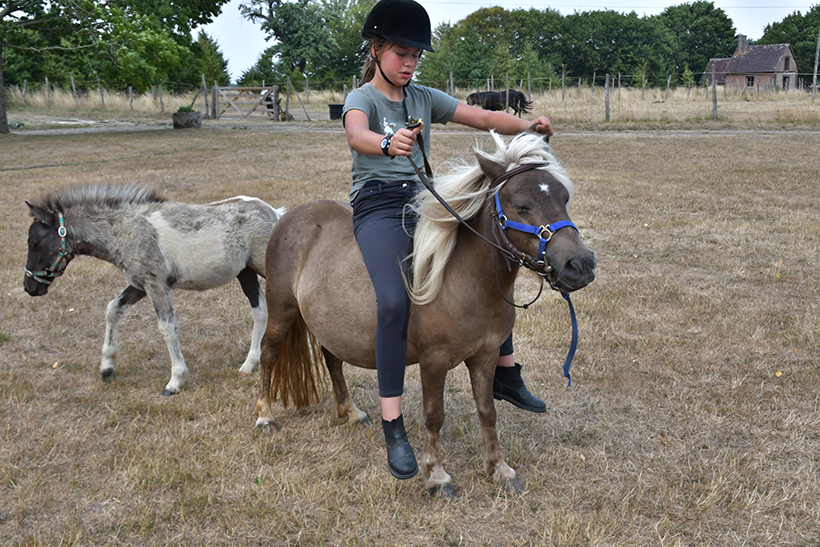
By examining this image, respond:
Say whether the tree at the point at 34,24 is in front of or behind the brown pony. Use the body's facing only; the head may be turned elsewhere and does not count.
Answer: behind

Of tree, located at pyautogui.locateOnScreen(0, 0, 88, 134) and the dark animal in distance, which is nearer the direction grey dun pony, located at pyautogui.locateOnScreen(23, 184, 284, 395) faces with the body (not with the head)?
the tree

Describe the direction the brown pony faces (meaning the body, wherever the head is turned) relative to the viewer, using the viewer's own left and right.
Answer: facing the viewer and to the right of the viewer

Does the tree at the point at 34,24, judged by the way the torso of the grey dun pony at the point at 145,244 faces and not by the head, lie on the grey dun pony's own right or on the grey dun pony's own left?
on the grey dun pony's own right

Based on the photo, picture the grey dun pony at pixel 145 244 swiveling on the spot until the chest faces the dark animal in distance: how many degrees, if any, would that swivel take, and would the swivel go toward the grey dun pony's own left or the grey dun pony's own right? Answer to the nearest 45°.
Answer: approximately 135° to the grey dun pony's own right

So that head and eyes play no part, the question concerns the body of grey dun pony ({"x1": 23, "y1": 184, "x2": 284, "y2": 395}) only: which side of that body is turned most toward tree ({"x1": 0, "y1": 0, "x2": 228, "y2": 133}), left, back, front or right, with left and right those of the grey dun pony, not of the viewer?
right

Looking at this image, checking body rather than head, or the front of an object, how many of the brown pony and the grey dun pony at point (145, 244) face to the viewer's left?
1

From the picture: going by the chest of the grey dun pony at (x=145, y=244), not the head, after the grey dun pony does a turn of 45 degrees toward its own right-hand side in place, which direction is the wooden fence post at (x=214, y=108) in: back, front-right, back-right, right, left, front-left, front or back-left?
front-right

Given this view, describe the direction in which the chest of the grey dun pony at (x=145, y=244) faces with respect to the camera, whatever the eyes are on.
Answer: to the viewer's left

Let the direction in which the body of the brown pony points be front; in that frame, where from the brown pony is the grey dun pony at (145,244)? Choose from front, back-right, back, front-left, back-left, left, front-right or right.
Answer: back

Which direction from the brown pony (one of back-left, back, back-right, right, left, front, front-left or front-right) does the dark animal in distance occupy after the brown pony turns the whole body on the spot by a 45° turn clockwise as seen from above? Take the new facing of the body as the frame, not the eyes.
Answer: back

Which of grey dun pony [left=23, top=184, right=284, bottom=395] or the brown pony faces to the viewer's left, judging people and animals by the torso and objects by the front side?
the grey dun pony
